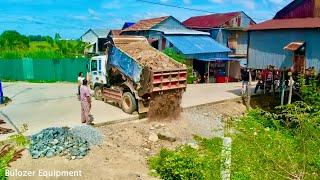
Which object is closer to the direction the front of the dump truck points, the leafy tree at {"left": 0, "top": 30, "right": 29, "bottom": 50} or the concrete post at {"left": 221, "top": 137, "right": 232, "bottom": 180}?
the leafy tree

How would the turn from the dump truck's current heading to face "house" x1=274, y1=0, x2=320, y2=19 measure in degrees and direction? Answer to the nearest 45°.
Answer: approximately 90° to its right

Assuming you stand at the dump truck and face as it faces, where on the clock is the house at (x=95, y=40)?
The house is roughly at 1 o'clock from the dump truck.

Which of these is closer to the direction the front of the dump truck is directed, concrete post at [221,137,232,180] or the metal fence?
the metal fence

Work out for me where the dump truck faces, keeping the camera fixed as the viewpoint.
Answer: facing away from the viewer and to the left of the viewer

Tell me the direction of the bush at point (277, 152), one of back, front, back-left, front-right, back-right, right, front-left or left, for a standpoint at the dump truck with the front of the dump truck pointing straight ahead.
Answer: back-left

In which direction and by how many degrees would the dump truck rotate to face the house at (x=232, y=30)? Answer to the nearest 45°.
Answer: approximately 90° to its right

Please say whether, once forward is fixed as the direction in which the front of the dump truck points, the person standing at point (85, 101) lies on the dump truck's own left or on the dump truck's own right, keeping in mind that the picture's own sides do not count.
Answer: on the dump truck's own left

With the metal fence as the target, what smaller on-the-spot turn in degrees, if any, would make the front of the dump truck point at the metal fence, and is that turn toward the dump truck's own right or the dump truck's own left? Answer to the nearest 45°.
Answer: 0° — it already faces it

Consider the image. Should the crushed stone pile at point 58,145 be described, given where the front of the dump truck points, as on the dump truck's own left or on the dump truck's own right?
on the dump truck's own left
